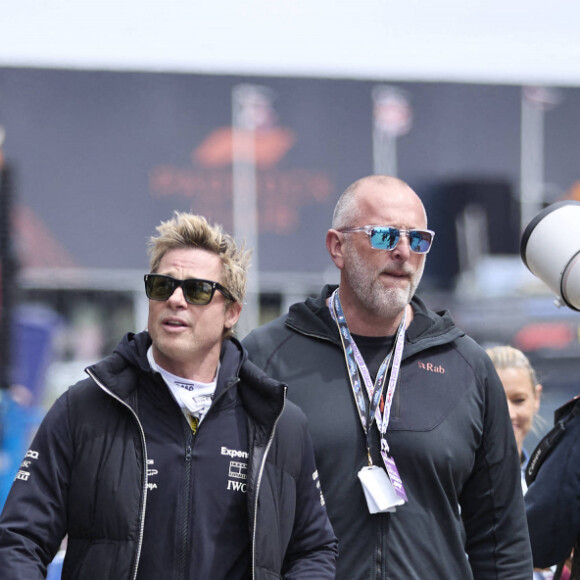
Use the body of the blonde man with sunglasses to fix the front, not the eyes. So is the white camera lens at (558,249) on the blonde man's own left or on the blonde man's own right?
on the blonde man's own left

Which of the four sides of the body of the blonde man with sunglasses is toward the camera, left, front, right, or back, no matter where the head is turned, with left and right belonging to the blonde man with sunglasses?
front

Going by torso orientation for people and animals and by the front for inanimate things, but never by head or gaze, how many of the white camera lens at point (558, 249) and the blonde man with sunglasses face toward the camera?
1

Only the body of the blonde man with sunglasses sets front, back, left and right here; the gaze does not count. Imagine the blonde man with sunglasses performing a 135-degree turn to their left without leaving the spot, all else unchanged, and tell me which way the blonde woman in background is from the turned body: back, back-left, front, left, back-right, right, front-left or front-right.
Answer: front

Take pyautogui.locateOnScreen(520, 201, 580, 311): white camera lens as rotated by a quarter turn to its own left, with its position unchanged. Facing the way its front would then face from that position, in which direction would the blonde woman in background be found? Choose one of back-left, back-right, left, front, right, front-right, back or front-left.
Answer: back-right

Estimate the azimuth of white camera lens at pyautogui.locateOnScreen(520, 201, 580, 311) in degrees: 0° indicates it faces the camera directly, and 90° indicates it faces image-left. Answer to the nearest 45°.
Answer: approximately 135°

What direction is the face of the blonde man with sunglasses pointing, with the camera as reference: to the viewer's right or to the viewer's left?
to the viewer's left
